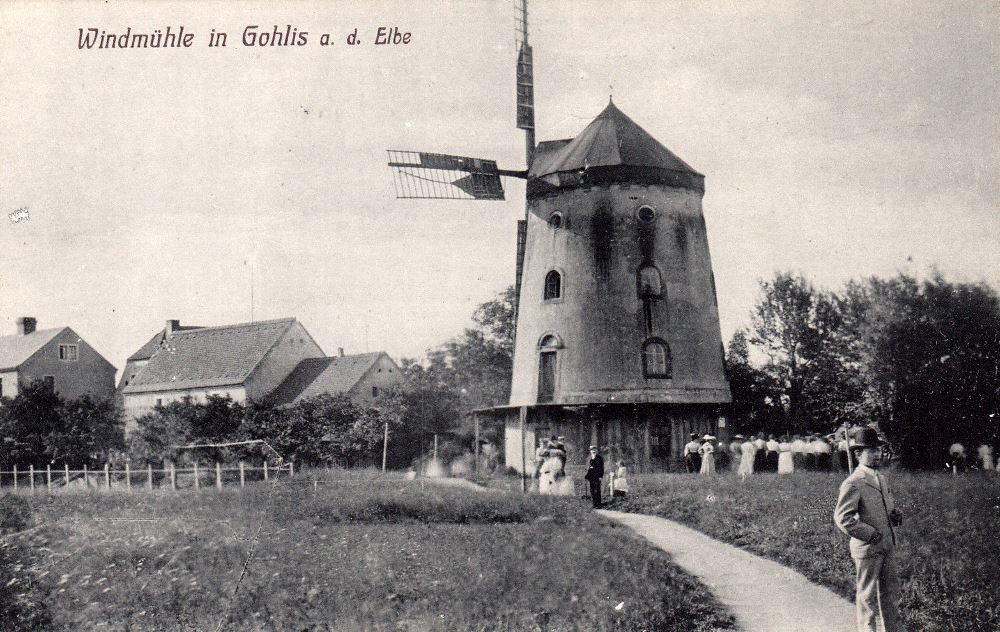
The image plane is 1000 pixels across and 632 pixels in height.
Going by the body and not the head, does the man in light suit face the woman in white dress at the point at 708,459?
no

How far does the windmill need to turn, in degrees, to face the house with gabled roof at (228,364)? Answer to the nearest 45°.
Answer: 0° — it already faces it

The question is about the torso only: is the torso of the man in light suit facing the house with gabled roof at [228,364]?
no

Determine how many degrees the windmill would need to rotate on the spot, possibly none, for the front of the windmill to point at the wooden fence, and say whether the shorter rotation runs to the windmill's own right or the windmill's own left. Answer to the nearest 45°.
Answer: approximately 45° to the windmill's own left

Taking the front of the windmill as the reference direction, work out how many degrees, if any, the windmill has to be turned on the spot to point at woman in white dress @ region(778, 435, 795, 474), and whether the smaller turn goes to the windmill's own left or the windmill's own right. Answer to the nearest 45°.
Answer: approximately 180°

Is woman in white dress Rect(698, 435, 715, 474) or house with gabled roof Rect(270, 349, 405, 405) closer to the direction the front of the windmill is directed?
the house with gabled roof

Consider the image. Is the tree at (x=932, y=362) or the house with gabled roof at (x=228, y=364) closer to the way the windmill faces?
the house with gabled roof

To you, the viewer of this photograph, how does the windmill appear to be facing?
facing away from the viewer and to the left of the viewer

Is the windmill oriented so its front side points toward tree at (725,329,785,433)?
no
